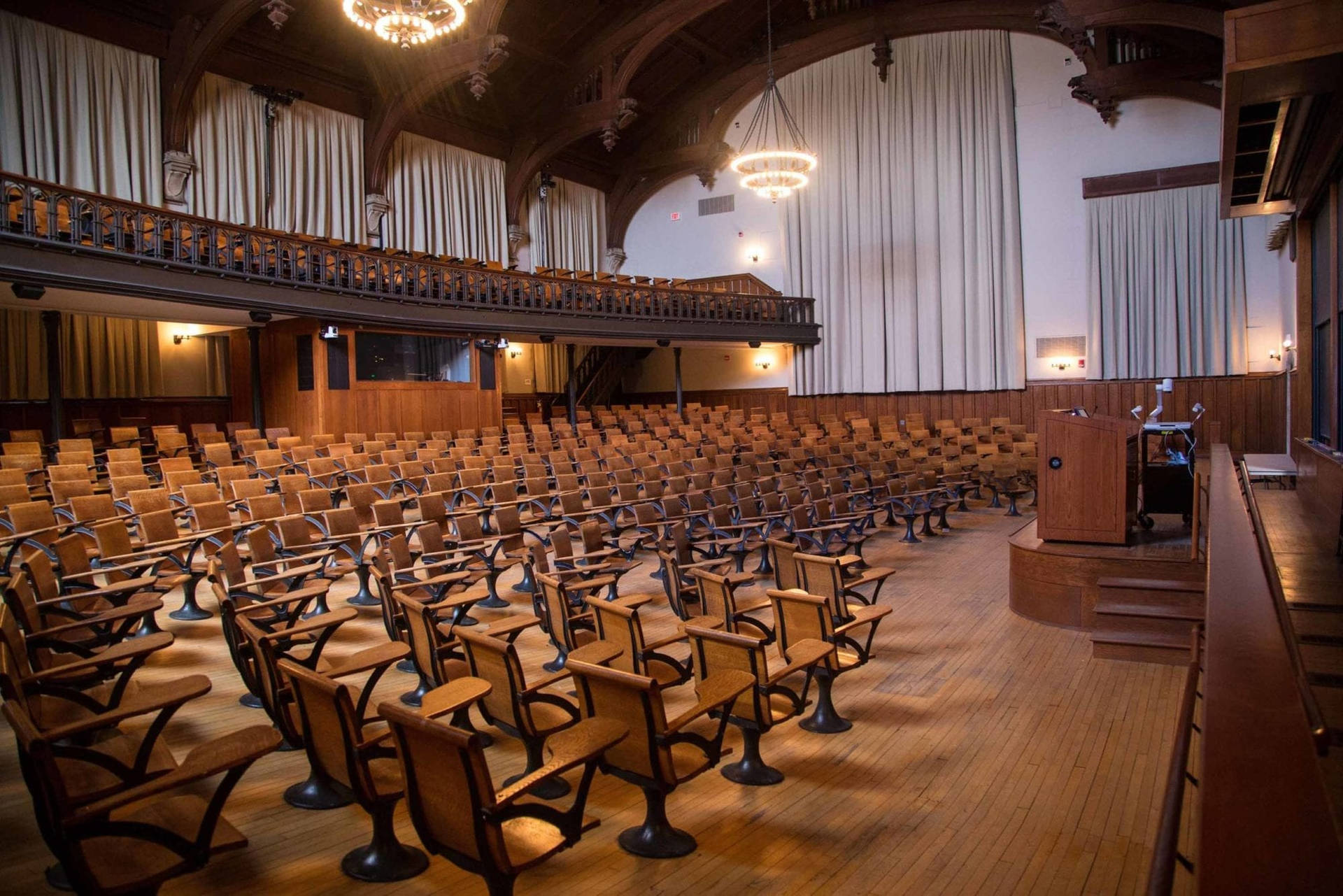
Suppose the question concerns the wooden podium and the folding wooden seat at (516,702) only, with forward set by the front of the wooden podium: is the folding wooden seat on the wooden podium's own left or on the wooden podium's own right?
on the wooden podium's own left

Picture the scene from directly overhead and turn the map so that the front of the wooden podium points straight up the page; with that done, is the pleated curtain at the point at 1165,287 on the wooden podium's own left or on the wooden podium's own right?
on the wooden podium's own right

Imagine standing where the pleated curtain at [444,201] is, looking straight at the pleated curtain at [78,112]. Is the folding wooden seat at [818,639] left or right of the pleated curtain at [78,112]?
left

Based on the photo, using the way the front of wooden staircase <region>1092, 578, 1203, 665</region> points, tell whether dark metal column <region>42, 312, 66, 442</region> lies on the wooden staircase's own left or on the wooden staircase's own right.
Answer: on the wooden staircase's own right

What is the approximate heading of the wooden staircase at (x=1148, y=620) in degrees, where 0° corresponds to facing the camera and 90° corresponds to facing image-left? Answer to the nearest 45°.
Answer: approximately 0°

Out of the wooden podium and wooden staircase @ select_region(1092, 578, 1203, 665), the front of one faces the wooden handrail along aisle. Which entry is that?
the wooden staircase

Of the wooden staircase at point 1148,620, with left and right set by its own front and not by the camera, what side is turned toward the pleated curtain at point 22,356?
right

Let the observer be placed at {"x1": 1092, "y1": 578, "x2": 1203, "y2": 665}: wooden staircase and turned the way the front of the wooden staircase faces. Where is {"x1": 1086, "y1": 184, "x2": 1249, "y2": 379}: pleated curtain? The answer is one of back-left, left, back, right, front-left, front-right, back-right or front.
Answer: back

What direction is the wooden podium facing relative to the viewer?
to the viewer's left
